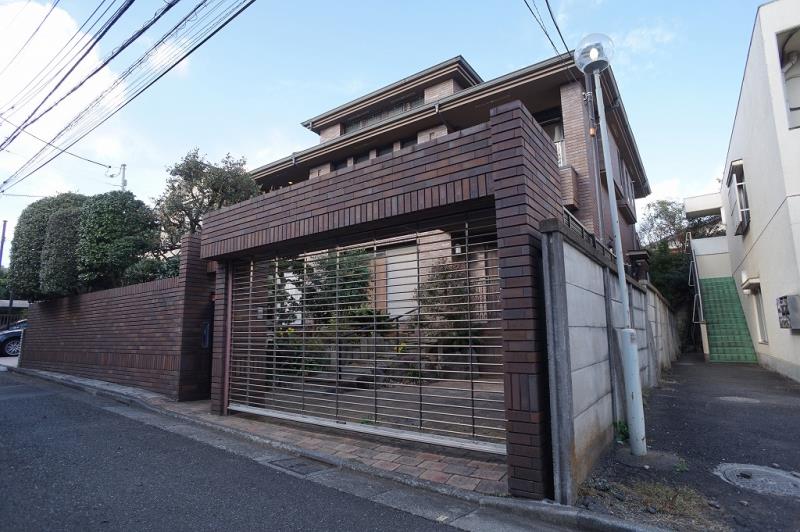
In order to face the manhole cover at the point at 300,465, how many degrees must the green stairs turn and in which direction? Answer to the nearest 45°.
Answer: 0° — it already faces it

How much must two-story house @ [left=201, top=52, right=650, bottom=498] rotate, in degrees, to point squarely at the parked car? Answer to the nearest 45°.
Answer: approximately 90° to its right

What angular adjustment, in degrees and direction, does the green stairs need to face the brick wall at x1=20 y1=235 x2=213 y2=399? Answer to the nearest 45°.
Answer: approximately 45° to its right

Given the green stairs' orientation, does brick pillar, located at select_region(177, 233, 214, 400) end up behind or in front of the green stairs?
in front

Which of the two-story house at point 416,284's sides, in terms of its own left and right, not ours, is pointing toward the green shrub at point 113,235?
right

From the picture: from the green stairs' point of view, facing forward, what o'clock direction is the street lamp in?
The street lamp is roughly at 12 o'clock from the green stairs.

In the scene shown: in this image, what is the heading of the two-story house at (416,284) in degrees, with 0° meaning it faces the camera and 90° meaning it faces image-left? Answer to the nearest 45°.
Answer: approximately 45°

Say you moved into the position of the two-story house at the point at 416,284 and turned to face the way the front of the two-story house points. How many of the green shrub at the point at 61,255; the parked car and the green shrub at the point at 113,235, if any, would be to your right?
3

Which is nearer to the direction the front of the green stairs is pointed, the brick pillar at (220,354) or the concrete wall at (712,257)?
the brick pillar

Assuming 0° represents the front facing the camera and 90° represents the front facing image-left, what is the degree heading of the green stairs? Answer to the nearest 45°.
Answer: approximately 0°

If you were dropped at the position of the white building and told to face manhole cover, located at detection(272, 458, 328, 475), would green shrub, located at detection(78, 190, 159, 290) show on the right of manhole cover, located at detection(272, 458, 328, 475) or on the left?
right
